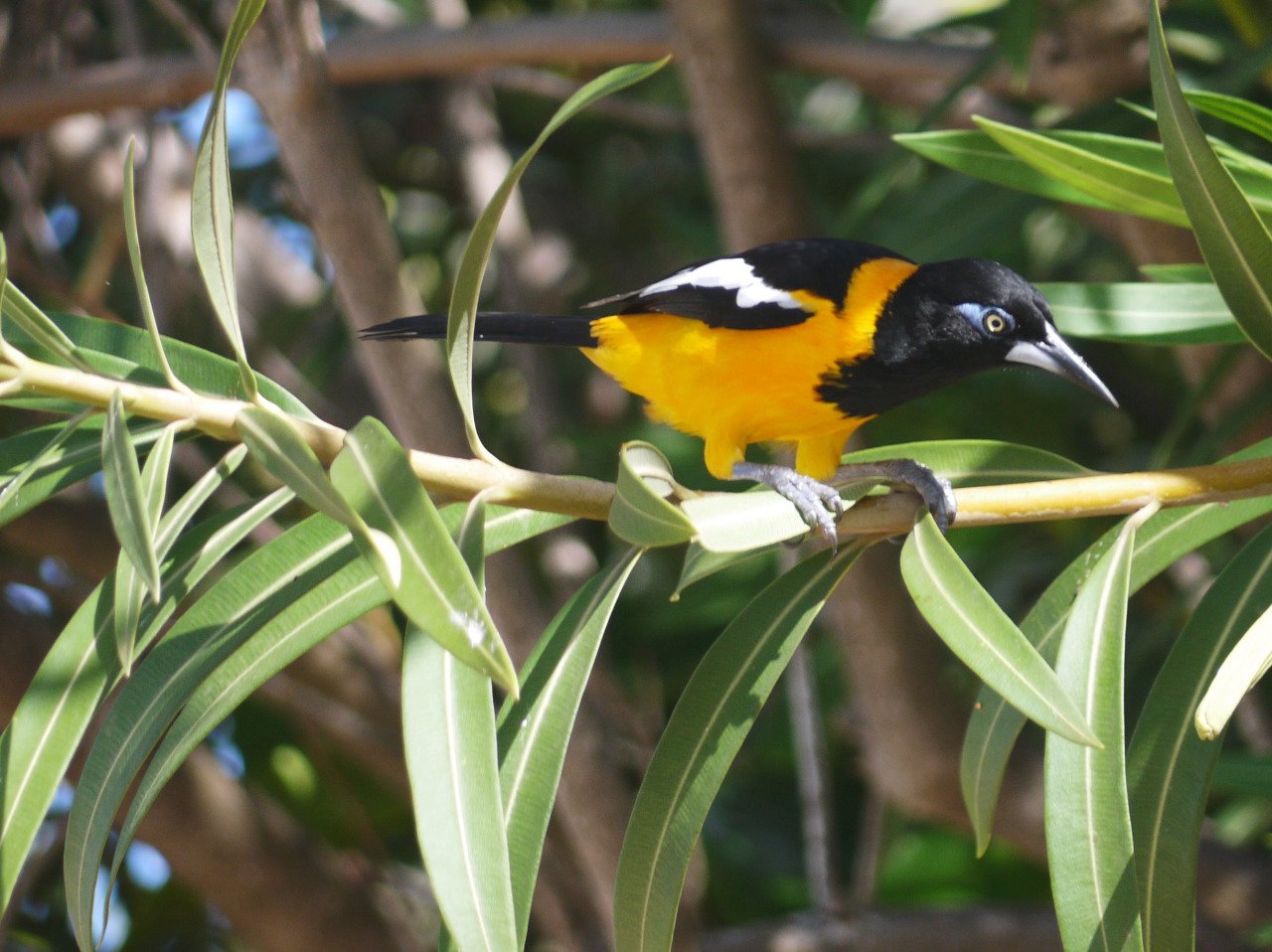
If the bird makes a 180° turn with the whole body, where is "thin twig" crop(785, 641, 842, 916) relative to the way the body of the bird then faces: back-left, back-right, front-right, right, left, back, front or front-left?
right

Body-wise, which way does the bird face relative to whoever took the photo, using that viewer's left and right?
facing to the right of the viewer
